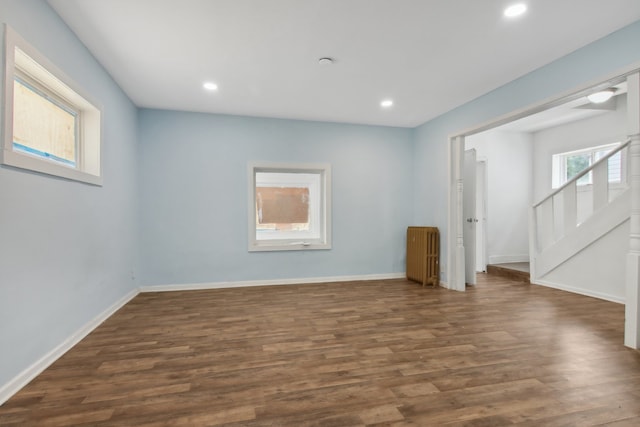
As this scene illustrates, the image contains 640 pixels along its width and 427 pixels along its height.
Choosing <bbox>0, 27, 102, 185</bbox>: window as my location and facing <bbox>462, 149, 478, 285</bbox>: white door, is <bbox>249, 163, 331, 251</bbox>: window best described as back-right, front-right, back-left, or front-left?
front-left

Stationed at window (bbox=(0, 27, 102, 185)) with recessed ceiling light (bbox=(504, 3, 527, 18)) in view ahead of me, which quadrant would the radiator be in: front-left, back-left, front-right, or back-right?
front-left

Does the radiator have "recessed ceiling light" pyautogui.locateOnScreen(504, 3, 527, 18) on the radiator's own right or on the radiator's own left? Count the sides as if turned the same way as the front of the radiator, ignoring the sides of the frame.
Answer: on the radiator's own left

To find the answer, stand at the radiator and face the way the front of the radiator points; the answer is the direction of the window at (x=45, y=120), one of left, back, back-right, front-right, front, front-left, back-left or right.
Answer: front

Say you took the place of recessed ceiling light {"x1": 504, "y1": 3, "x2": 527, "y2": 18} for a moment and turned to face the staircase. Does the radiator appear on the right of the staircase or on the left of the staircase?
left

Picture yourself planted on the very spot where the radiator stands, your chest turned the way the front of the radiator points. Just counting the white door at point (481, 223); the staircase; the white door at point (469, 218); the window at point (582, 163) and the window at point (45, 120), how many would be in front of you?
1

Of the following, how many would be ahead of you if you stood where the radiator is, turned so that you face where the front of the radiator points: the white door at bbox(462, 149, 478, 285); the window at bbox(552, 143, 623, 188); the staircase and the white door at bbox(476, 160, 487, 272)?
0

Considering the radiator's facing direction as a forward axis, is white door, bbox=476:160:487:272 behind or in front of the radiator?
behind

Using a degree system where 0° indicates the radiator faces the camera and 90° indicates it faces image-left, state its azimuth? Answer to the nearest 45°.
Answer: approximately 45°

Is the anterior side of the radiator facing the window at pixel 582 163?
no

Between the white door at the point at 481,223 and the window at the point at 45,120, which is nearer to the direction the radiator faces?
the window

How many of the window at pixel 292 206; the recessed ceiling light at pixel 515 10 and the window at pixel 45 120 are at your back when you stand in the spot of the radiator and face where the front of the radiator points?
0

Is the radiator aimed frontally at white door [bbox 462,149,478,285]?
no
